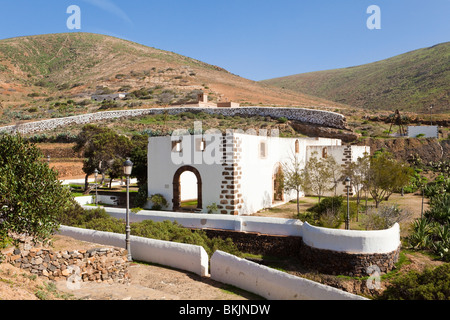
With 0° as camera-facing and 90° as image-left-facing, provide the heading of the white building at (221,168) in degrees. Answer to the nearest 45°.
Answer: approximately 45°

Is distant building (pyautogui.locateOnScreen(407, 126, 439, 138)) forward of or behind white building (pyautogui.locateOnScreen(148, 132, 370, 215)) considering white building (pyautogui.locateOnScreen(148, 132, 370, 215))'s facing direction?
behind

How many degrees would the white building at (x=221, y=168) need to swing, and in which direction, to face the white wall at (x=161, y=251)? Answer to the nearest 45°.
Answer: approximately 45° to its left

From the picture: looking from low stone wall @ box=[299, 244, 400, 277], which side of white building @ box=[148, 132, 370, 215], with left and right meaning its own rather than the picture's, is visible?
left

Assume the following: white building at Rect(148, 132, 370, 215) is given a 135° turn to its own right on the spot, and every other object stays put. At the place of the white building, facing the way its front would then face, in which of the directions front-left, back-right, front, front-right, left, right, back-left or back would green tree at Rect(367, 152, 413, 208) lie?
right

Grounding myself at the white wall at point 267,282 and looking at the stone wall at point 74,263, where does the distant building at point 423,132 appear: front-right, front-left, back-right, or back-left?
back-right

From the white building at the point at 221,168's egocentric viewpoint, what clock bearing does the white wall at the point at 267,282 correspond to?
The white wall is roughly at 10 o'clock from the white building.
